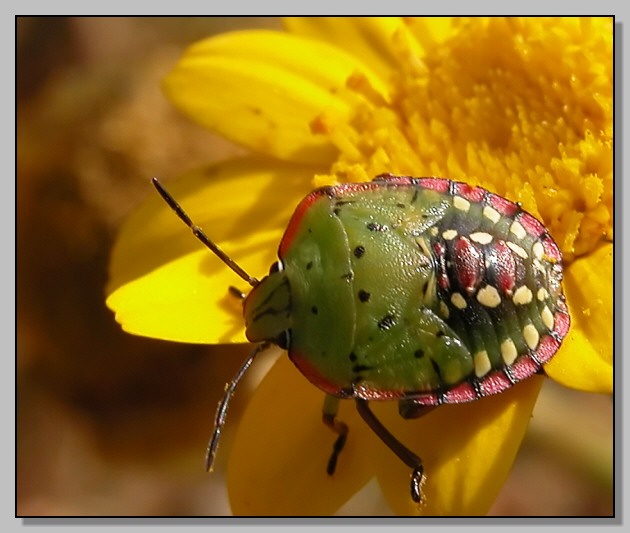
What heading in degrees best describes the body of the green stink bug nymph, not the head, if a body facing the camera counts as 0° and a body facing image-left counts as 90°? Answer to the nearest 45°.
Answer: approximately 90°
